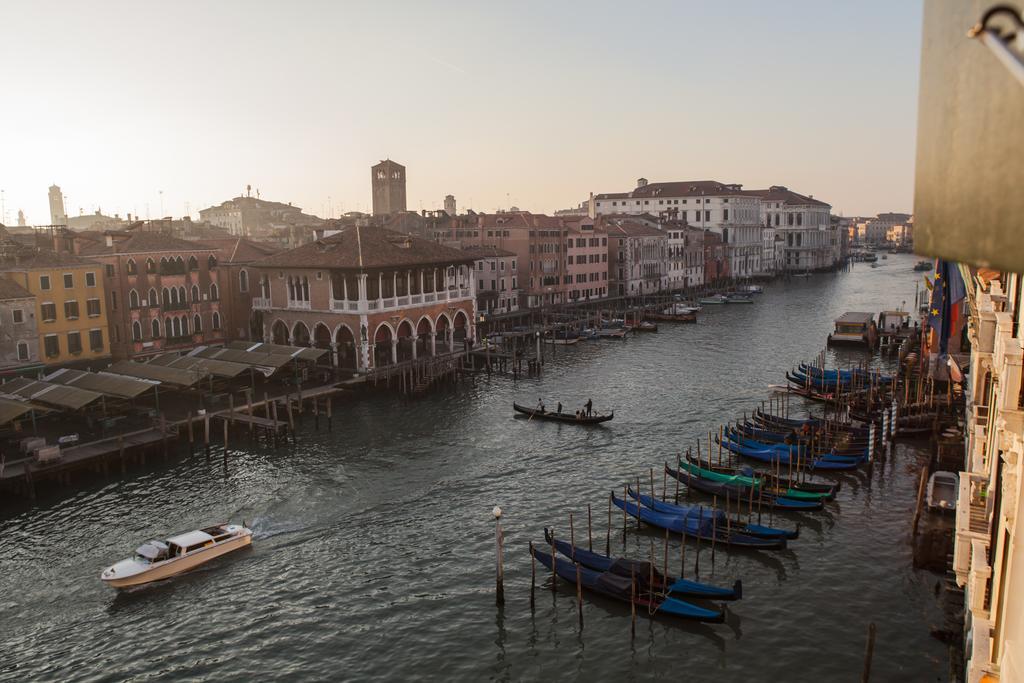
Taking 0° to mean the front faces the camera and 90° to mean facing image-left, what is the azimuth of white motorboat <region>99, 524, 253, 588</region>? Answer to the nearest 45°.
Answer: approximately 45°

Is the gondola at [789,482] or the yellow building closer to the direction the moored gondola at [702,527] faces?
the yellow building

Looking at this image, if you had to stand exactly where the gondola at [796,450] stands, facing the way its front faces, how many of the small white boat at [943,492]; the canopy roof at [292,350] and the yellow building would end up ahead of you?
2

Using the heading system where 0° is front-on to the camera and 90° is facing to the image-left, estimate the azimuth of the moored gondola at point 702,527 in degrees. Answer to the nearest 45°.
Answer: approximately 135°

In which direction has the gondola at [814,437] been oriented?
to the viewer's left

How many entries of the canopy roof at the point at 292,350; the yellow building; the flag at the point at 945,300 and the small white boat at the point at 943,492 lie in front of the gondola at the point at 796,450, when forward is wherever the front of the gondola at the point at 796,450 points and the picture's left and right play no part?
2

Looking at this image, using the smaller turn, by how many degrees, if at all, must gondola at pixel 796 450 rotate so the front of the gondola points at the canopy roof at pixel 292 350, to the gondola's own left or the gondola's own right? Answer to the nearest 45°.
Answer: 0° — it already faces it

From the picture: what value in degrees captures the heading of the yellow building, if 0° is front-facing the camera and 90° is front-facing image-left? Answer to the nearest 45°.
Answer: approximately 0°

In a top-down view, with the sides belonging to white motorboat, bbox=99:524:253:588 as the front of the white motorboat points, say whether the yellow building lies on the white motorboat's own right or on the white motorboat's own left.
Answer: on the white motorboat's own right

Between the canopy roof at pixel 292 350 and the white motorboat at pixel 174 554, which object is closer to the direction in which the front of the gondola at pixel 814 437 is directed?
the canopy roof

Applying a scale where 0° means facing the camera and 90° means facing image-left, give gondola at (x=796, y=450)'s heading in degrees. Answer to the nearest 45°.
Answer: approximately 90°

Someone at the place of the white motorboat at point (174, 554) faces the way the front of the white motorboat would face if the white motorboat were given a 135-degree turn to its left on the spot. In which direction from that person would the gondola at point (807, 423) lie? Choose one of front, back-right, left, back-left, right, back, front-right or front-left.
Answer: front
